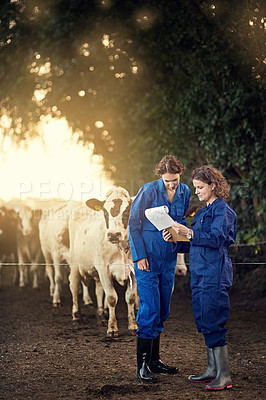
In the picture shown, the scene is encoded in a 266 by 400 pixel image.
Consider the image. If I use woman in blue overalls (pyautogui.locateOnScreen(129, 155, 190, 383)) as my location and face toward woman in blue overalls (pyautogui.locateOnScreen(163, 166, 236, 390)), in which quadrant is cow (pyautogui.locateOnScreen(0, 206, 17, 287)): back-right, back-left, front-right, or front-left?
back-left

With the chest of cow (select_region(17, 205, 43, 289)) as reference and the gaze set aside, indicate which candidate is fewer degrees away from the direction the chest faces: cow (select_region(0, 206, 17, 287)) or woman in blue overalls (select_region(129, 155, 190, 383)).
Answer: the woman in blue overalls

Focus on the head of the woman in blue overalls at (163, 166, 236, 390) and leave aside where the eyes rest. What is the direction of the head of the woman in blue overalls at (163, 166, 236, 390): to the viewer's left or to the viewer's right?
to the viewer's left

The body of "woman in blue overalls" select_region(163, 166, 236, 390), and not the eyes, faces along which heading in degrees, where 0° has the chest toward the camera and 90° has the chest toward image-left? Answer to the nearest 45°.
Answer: approximately 90°

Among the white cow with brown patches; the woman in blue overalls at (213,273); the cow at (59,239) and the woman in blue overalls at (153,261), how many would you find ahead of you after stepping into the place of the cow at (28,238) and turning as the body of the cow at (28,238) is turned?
4

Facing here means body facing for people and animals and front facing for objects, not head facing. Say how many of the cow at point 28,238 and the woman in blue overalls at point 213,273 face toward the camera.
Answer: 1

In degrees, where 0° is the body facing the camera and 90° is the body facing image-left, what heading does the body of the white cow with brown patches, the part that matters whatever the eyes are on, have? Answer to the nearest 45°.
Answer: approximately 315°

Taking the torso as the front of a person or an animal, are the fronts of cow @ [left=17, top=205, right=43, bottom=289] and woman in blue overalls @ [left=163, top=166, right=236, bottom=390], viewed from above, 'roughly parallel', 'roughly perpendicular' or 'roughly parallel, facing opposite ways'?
roughly perpendicular

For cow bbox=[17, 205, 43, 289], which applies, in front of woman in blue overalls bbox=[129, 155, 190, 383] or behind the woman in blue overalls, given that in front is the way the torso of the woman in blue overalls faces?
behind

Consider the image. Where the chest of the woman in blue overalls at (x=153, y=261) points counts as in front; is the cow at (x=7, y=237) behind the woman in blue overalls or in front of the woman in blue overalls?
behind

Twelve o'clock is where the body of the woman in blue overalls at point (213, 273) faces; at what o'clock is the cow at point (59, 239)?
The cow is roughly at 2 o'clock from the woman in blue overalls.

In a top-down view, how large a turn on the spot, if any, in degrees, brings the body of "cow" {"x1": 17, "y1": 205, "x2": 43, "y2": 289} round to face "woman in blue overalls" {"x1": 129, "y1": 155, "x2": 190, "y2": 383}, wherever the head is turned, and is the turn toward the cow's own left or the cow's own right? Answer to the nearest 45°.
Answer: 0° — it already faces them

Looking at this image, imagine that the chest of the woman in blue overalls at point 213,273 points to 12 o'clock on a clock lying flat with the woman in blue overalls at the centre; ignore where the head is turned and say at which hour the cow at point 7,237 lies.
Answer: The cow is roughly at 2 o'clock from the woman in blue overalls.
